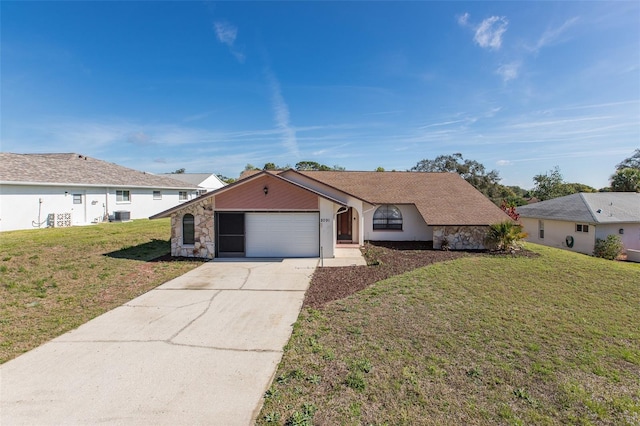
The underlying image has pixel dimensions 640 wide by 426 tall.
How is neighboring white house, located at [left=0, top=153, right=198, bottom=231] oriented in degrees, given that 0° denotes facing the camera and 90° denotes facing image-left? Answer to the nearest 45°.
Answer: approximately 45°

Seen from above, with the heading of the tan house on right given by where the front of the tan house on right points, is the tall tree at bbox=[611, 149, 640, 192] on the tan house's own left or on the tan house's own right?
on the tan house's own left

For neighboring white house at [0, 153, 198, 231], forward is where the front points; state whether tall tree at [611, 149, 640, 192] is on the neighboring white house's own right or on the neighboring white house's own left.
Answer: on the neighboring white house's own left

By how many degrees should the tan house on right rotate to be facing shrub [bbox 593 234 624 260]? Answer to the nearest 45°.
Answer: approximately 45° to its right

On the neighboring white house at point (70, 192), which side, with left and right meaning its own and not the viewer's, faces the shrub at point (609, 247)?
left

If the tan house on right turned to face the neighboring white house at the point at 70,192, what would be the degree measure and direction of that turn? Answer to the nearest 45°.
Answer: approximately 90° to its right

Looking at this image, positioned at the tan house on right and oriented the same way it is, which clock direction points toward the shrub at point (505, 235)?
The shrub is roughly at 2 o'clock from the tan house on right.

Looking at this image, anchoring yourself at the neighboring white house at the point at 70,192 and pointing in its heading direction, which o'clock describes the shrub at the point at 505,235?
The shrub is roughly at 9 o'clock from the neighboring white house.

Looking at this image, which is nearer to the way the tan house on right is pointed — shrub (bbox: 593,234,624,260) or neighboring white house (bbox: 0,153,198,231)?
the shrub

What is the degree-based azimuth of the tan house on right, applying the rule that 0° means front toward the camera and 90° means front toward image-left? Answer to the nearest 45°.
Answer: approximately 315°

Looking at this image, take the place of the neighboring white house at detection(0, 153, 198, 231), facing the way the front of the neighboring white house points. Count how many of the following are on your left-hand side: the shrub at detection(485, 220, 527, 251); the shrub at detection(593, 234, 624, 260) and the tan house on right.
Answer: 3
